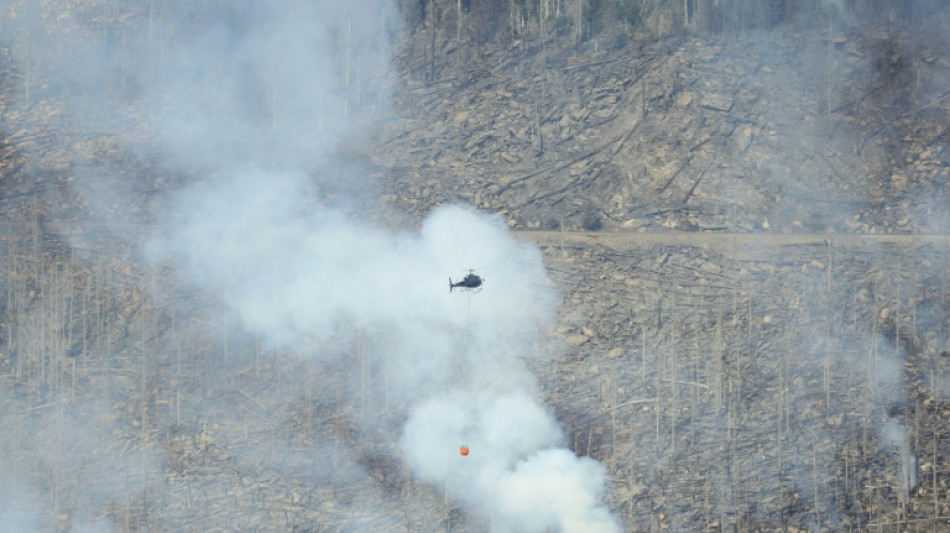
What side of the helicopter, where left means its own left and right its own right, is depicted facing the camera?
right
